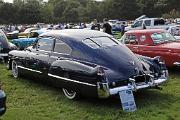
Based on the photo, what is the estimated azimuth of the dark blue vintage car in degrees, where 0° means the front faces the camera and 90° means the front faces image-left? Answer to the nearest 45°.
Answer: approximately 135°

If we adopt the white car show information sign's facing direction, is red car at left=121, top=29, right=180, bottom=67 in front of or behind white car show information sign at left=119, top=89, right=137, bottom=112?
behind

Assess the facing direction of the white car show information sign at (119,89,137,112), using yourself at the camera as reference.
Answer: facing the viewer

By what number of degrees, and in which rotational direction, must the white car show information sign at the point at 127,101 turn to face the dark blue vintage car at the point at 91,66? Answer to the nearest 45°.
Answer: approximately 135° to its right

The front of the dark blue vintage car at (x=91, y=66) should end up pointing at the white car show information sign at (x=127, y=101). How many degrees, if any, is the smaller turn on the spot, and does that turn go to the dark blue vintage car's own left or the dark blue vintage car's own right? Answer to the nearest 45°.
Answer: approximately 180°

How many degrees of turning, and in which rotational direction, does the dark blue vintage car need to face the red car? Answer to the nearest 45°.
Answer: approximately 90° to its right

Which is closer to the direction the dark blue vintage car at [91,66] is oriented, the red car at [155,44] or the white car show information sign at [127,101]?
the red car

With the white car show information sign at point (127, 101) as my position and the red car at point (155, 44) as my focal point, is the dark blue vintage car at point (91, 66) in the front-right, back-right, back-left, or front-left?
front-left

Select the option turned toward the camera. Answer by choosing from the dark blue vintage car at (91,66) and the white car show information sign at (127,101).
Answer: the white car show information sign
